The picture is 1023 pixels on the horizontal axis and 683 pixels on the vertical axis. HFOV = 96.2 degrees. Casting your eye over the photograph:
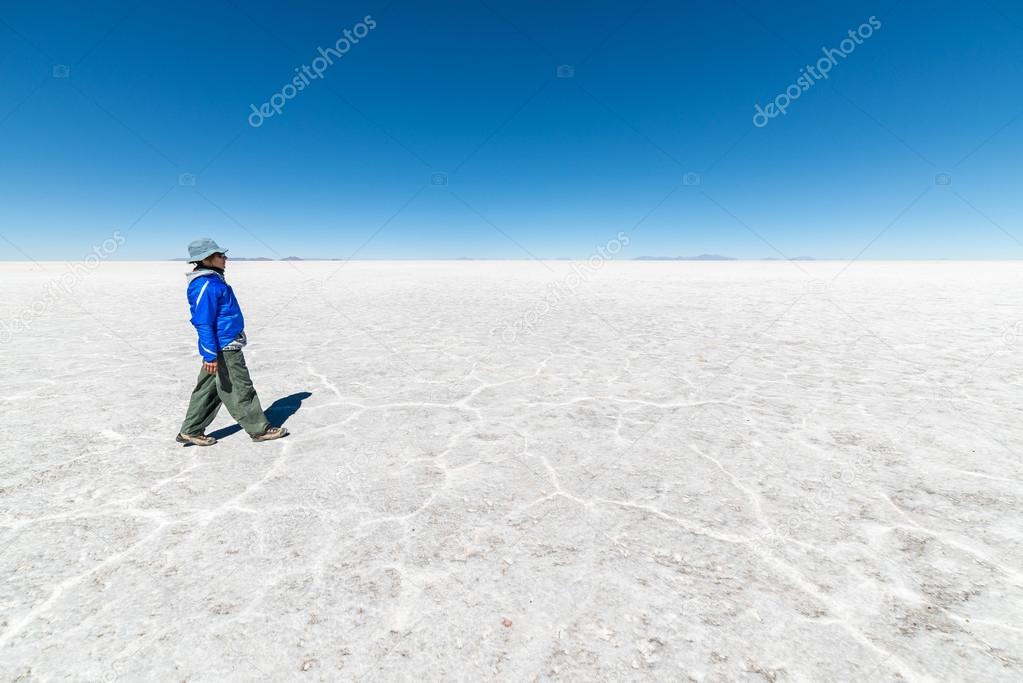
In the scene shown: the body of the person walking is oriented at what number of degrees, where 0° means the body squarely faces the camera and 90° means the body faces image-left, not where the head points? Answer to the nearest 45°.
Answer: approximately 270°

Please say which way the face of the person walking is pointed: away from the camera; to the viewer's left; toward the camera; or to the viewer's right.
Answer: to the viewer's right
